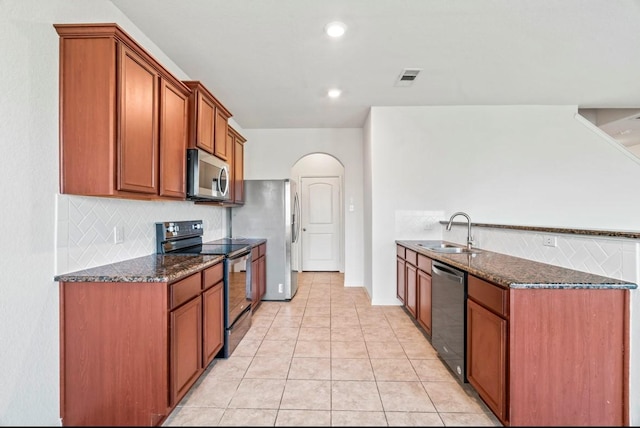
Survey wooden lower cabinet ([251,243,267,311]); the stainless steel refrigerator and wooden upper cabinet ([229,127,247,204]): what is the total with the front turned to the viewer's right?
3

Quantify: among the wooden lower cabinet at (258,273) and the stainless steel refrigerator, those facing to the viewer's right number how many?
2

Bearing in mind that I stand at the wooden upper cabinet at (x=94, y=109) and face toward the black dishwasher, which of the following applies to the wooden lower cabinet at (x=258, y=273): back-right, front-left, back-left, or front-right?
front-left

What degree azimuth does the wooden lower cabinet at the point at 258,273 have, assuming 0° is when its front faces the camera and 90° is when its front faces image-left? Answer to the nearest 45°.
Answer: approximately 270°

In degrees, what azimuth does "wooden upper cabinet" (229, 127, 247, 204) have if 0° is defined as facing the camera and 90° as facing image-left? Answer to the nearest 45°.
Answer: approximately 270°

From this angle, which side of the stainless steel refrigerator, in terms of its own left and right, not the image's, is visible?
right

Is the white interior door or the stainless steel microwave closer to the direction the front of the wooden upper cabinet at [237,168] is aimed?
the white interior door

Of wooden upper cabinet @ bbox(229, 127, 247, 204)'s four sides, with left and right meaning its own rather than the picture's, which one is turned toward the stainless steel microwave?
right

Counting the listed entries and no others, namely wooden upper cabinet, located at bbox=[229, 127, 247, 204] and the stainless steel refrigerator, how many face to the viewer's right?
2

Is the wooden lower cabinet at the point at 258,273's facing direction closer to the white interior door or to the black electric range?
the white interior door

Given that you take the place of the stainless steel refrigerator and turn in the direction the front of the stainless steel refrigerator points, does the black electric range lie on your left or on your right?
on your right

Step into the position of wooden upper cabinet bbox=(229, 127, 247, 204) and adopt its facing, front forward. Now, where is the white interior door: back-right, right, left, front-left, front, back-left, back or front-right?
front-left

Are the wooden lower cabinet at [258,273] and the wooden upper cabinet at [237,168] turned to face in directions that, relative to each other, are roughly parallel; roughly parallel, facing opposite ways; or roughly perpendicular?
roughly parallel

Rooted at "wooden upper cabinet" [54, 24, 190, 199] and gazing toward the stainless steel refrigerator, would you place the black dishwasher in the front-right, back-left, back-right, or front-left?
front-right

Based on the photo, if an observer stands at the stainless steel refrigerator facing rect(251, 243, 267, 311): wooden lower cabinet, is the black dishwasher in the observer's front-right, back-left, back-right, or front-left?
front-left

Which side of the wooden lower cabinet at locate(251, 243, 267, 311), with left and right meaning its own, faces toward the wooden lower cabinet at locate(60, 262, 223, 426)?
right
